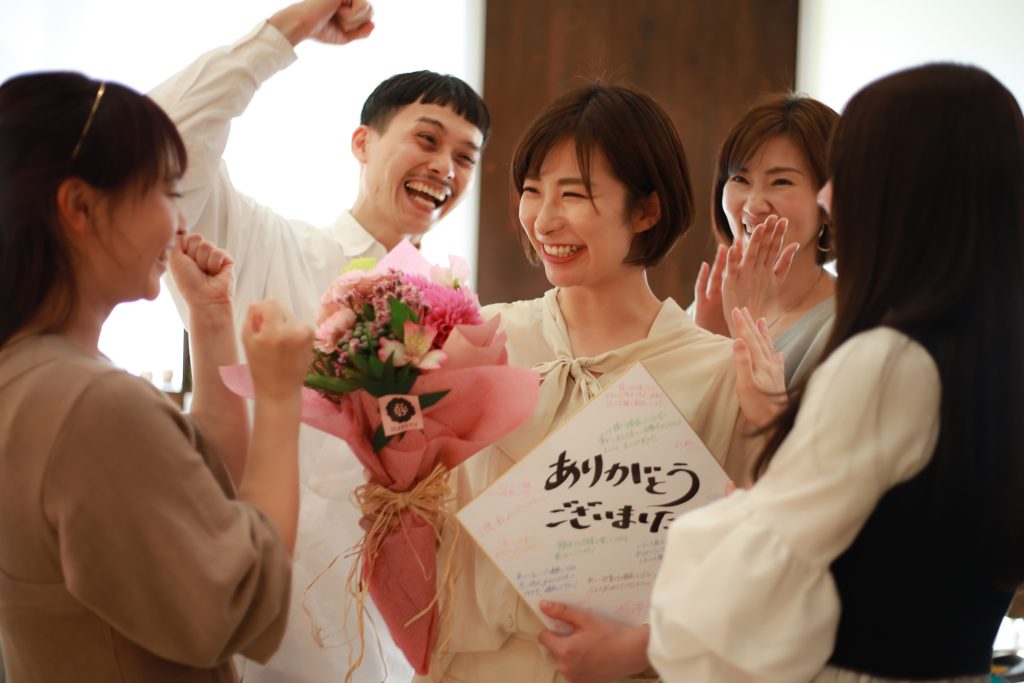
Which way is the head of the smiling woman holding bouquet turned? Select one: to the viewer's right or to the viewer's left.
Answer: to the viewer's left

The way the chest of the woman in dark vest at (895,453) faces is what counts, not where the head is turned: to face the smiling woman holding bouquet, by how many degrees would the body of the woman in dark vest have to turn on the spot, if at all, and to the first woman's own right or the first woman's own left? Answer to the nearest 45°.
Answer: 0° — they already face them

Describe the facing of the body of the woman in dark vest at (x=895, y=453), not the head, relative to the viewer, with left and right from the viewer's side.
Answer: facing away from the viewer and to the left of the viewer

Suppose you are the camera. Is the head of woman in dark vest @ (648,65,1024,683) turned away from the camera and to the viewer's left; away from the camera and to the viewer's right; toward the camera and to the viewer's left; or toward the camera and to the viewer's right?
away from the camera and to the viewer's left
